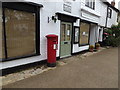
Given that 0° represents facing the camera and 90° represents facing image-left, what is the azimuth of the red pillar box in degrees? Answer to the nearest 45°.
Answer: approximately 315°

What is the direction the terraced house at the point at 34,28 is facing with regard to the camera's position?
facing the viewer and to the right of the viewer
